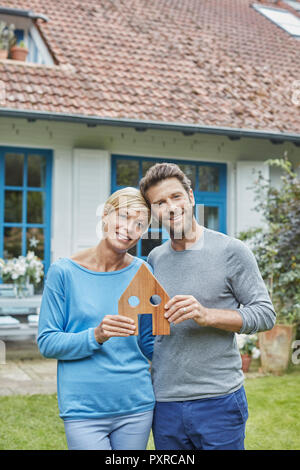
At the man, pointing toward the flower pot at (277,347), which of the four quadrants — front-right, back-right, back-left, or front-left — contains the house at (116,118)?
front-left

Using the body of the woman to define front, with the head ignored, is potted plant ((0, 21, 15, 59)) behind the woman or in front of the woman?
behind

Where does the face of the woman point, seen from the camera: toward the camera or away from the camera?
toward the camera

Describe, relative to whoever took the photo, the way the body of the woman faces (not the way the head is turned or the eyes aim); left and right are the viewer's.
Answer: facing the viewer

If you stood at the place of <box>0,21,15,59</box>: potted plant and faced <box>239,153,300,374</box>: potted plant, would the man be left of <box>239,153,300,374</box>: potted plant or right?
right

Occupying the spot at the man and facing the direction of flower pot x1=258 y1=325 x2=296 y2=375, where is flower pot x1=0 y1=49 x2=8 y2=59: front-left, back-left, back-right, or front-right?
front-left

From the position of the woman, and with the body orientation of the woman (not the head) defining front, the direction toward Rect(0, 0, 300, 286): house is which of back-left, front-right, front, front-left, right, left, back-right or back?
back

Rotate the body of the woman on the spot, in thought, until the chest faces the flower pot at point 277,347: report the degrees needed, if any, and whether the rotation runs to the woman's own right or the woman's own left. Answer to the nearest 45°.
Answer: approximately 135° to the woman's own left

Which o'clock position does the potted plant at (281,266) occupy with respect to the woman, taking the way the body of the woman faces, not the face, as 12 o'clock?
The potted plant is roughly at 7 o'clock from the woman.

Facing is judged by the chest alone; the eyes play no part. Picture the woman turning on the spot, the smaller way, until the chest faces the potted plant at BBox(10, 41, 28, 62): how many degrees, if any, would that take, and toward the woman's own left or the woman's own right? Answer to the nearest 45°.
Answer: approximately 180°

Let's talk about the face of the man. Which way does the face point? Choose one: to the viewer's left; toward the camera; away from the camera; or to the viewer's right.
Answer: toward the camera

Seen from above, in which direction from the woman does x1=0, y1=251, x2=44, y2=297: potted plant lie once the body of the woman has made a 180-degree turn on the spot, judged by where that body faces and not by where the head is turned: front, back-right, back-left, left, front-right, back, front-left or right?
front
